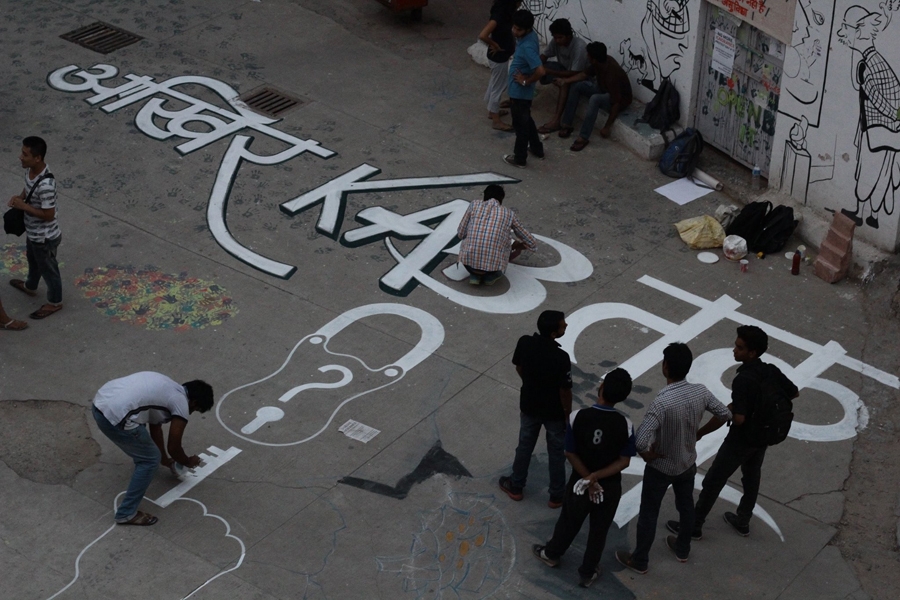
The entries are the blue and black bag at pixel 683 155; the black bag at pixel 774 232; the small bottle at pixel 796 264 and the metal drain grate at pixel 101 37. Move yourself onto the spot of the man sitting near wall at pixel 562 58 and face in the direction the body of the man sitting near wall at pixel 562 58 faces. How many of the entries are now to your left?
3

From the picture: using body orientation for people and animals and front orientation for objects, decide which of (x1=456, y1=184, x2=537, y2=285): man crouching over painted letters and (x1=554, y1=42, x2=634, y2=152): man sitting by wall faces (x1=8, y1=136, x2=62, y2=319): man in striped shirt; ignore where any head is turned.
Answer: (x1=554, y1=42, x2=634, y2=152): man sitting by wall

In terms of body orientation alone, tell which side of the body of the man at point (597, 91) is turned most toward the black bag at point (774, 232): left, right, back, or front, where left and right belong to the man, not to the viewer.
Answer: left

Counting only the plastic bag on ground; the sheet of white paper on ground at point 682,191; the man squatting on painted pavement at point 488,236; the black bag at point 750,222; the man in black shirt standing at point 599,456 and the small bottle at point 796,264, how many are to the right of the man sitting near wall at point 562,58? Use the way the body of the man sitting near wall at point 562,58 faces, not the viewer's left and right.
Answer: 0

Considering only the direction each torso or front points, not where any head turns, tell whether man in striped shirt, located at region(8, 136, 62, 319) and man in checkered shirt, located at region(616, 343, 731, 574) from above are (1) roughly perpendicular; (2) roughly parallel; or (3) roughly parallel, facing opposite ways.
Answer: roughly perpendicular

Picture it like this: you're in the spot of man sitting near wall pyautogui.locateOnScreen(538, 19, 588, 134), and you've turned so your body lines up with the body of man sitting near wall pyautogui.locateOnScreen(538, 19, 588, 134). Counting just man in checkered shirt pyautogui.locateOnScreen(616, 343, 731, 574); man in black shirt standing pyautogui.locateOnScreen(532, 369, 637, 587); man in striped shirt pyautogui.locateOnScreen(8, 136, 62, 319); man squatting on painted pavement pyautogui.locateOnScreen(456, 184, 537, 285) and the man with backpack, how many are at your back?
0

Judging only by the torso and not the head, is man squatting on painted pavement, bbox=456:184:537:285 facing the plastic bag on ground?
no

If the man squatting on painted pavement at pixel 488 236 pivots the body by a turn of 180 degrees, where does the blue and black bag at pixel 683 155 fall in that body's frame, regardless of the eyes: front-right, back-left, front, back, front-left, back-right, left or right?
back-left

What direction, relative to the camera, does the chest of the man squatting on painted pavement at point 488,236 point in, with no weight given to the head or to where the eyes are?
away from the camera

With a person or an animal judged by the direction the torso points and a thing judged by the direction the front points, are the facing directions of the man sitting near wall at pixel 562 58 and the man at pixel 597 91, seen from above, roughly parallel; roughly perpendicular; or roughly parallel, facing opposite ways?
roughly parallel

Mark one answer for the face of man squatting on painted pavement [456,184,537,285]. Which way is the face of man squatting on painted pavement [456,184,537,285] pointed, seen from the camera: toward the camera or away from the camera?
away from the camera

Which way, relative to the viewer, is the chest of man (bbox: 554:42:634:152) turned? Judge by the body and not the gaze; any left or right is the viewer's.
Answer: facing the viewer and to the left of the viewer

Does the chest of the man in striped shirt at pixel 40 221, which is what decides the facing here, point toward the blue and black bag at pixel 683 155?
no

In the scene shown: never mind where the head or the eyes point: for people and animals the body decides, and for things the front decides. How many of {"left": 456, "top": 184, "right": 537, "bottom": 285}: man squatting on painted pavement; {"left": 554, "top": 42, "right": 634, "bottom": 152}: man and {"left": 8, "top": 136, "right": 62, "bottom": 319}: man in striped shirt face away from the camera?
1

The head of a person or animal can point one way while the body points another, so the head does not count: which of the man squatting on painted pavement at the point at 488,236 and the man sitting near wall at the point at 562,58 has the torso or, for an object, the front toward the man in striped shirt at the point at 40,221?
the man sitting near wall at the point at 562,58

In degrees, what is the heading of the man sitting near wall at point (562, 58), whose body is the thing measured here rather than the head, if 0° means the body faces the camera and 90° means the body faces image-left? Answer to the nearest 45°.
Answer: approximately 45°

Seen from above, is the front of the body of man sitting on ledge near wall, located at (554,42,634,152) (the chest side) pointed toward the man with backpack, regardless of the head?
no

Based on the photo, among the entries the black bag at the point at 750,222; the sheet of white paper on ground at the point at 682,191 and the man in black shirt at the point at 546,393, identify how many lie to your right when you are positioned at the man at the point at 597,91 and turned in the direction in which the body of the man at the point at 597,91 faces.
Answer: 0
